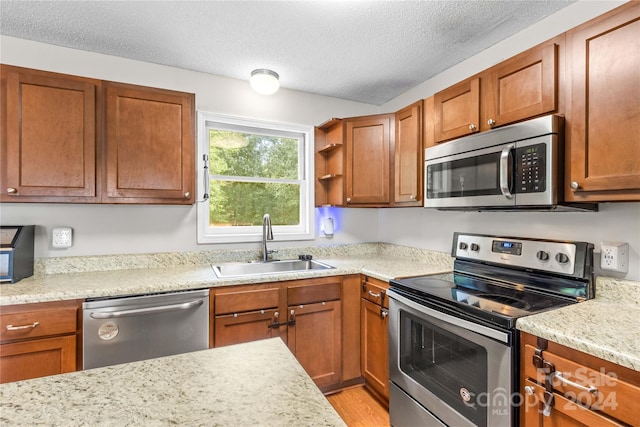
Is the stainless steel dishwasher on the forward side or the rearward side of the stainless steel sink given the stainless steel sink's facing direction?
on the forward side

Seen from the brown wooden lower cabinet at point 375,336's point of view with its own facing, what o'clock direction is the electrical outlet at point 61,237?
The electrical outlet is roughly at 1 o'clock from the brown wooden lower cabinet.

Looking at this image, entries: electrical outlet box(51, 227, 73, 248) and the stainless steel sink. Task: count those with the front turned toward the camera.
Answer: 2

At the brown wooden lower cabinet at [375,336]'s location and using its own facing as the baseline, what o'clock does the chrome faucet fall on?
The chrome faucet is roughly at 2 o'clock from the brown wooden lower cabinet.

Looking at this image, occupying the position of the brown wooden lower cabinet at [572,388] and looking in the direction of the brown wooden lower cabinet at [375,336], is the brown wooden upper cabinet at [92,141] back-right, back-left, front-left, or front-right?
front-left

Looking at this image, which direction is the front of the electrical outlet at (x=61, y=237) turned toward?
toward the camera

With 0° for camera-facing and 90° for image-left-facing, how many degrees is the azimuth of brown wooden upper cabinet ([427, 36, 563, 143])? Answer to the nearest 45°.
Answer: approximately 45°

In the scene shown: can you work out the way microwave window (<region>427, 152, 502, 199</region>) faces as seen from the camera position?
facing the viewer and to the left of the viewer

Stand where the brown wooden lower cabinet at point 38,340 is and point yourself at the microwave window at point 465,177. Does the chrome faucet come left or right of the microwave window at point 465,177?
left

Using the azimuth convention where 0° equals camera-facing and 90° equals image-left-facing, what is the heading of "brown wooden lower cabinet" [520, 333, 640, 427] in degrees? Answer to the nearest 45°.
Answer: approximately 45°

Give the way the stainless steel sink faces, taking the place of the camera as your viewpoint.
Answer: facing the viewer

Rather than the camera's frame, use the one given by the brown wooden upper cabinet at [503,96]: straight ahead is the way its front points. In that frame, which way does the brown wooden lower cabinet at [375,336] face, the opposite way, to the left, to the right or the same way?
the same way

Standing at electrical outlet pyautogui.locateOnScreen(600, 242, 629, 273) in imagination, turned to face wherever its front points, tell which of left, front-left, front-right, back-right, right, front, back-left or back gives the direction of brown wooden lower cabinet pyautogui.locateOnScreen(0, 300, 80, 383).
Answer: front
